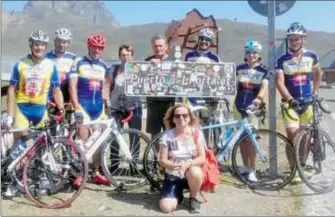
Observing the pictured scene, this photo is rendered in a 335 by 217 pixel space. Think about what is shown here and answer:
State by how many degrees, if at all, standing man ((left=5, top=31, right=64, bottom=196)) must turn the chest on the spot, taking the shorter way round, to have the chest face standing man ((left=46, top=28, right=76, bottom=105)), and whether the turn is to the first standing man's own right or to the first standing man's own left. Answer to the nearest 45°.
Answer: approximately 135° to the first standing man's own left

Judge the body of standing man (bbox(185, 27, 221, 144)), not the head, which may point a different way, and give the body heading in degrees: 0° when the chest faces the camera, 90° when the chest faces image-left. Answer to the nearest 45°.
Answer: approximately 0°

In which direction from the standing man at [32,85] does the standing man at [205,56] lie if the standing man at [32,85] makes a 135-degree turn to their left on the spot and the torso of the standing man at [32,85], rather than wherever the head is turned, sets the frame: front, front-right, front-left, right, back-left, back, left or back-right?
front-right

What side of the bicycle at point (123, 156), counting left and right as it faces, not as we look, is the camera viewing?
right

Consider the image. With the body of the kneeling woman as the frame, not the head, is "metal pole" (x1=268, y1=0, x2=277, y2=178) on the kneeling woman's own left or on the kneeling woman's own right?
on the kneeling woman's own left

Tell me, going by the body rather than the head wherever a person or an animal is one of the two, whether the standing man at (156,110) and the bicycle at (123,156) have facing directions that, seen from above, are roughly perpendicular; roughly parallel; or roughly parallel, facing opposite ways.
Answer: roughly perpendicular
